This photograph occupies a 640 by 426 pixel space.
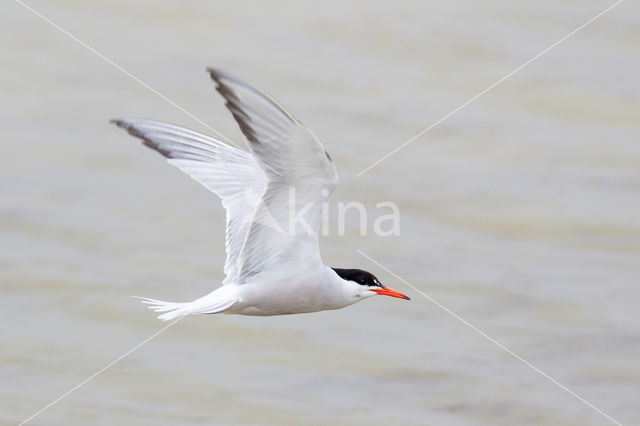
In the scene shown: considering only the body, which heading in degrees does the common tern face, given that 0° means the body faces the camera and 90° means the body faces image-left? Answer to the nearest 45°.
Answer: approximately 270°
